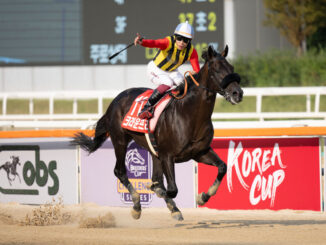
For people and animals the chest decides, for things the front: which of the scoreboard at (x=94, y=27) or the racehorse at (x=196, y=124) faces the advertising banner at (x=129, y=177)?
the scoreboard

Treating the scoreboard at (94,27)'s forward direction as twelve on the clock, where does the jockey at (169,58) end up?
The jockey is roughly at 12 o'clock from the scoreboard.

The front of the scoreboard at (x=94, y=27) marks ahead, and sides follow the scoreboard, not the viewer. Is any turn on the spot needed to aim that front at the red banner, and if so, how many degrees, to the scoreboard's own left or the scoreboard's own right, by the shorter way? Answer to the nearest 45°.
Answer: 0° — it already faces it

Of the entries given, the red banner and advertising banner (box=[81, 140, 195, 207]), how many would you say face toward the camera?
2

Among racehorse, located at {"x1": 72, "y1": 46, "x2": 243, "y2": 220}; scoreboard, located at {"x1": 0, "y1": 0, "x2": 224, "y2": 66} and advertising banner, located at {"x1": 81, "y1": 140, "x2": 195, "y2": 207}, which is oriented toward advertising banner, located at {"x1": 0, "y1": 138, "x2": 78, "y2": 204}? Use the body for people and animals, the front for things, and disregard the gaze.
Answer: the scoreboard

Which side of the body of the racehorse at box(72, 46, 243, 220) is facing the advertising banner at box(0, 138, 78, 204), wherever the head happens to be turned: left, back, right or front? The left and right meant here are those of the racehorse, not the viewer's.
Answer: back

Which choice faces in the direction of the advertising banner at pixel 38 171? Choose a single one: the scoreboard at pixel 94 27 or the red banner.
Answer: the scoreboard

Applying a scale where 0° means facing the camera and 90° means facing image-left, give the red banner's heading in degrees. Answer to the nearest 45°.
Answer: approximately 0°

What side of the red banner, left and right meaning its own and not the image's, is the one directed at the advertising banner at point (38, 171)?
right

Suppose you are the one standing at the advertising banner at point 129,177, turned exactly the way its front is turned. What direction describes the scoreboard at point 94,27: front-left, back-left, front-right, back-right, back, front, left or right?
back
